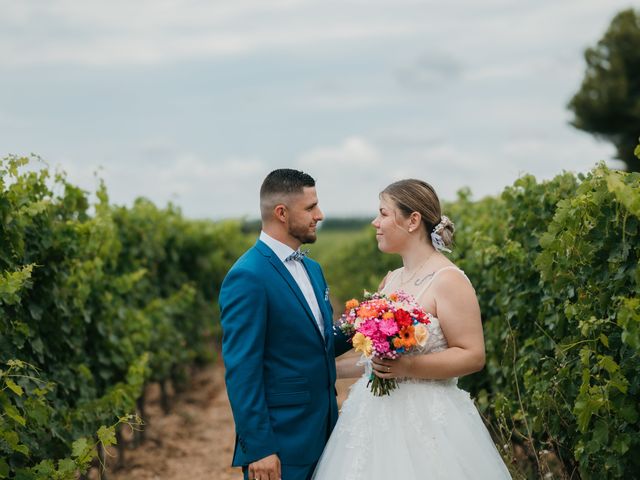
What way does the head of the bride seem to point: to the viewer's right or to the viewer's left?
to the viewer's left

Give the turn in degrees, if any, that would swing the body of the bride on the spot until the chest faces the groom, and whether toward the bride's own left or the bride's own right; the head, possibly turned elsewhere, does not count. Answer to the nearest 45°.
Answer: approximately 45° to the bride's own right

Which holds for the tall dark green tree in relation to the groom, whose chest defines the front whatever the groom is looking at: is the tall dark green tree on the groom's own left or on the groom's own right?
on the groom's own left

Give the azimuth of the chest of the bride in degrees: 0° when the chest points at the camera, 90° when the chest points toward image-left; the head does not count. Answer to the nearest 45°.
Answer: approximately 45°

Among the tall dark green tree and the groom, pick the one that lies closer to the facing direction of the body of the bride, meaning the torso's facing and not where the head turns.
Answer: the groom

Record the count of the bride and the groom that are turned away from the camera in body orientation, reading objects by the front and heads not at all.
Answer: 0

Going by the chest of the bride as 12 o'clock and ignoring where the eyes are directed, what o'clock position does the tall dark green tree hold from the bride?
The tall dark green tree is roughly at 5 o'clock from the bride.

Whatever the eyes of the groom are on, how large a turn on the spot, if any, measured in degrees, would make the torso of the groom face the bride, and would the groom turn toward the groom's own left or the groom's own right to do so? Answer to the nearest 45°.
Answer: approximately 45° to the groom's own left

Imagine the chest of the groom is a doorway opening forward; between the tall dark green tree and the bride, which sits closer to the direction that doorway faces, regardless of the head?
the bride

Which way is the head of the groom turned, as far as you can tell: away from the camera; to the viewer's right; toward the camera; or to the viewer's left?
to the viewer's right

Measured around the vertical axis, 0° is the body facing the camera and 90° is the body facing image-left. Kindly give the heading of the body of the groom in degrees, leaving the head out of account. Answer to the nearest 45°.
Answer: approximately 315°
